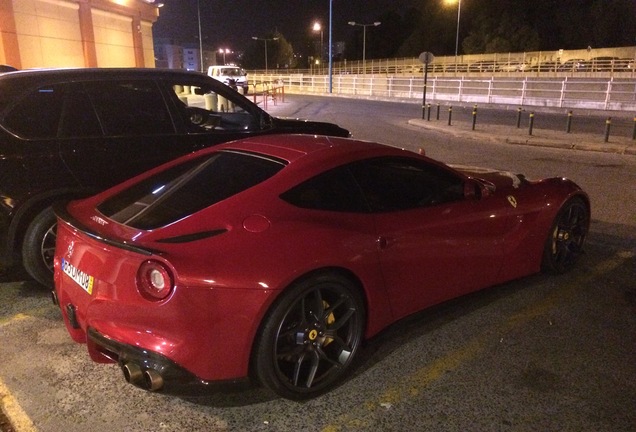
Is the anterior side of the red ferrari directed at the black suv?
no

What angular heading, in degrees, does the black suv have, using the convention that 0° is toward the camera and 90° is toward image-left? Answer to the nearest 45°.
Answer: approximately 270°

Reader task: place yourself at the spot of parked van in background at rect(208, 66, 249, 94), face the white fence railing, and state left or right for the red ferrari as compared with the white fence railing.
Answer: right

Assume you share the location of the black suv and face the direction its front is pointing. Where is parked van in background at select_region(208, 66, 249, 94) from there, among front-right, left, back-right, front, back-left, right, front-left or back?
left

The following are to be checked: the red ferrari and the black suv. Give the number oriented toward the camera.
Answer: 0

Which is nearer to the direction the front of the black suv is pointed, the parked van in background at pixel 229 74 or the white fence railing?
the white fence railing

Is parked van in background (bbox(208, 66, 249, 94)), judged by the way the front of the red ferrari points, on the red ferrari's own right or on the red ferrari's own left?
on the red ferrari's own left

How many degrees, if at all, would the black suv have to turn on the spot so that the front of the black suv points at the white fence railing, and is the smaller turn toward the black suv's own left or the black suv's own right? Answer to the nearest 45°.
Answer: approximately 45° to the black suv's own left

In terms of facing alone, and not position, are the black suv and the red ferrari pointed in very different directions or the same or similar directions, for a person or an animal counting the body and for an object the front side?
same or similar directions

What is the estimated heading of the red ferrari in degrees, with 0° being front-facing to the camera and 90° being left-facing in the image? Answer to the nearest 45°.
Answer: approximately 225°
